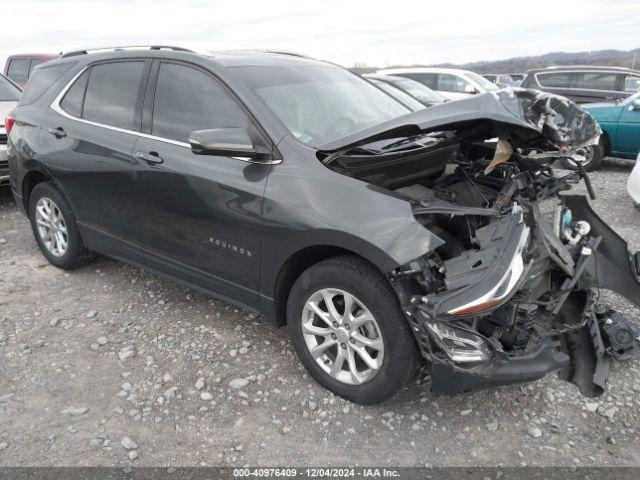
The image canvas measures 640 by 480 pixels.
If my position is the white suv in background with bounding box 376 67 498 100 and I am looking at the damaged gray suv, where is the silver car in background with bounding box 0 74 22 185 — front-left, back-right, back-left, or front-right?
front-right

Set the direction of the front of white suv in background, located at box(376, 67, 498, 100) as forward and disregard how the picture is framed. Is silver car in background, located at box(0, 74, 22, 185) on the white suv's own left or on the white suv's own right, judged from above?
on the white suv's own right

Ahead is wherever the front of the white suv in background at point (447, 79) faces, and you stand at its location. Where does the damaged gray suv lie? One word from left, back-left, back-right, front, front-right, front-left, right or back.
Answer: front-right

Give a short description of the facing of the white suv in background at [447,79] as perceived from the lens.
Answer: facing the viewer and to the right of the viewer

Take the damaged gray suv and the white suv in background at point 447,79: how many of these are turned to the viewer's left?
0

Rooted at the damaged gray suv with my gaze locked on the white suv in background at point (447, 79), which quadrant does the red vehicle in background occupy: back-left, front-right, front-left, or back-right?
front-left

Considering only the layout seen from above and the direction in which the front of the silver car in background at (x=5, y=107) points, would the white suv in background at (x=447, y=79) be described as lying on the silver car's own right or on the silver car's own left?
on the silver car's own left

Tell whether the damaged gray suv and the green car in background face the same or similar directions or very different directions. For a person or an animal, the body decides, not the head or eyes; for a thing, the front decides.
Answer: very different directions

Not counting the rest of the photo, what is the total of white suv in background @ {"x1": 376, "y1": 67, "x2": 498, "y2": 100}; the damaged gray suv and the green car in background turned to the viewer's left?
1

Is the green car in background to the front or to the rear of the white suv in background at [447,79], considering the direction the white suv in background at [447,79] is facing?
to the front

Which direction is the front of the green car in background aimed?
to the viewer's left

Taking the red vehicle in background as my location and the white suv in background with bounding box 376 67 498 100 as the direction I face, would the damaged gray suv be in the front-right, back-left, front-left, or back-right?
front-right

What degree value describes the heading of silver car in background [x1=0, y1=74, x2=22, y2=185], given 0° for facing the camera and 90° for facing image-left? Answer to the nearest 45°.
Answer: approximately 315°

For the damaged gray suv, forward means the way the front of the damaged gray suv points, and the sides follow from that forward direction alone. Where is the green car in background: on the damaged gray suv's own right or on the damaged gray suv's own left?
on the damaged gray suv's own left

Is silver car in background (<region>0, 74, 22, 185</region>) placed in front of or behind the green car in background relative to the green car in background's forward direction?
in front

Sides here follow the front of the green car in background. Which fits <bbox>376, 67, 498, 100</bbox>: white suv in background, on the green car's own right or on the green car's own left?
on the green car's own right

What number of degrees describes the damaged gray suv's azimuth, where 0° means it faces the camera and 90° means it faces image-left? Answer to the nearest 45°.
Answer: approximately 315°

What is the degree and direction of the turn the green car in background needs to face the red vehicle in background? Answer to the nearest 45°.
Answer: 0° — it already faces it
